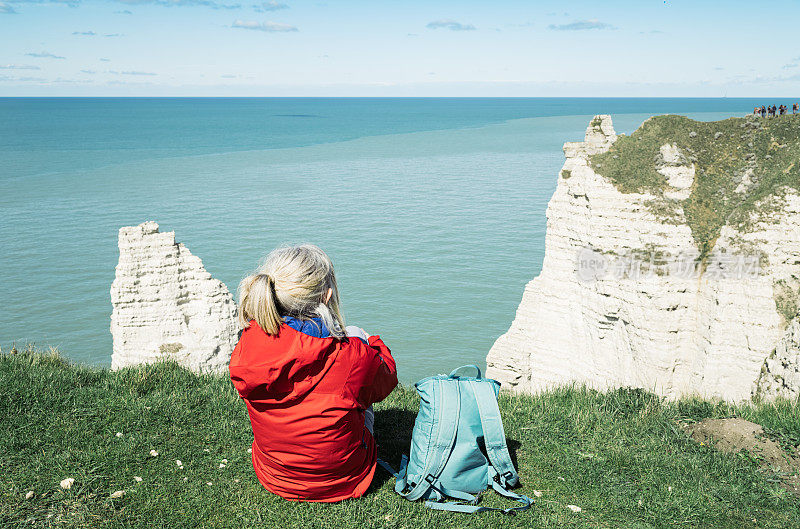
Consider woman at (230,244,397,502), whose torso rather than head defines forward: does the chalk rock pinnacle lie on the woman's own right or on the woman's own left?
on the woman's own left

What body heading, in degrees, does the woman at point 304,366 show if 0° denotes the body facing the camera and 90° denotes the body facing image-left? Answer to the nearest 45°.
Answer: approximately 225°

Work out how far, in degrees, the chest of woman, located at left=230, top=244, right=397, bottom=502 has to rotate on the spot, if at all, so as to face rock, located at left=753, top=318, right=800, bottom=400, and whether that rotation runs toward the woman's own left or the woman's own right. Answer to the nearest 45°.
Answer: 0° — they already face it

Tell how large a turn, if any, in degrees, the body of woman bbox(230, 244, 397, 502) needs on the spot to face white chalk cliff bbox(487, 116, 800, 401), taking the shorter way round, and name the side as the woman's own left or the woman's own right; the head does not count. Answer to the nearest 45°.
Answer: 0° — they already face it
